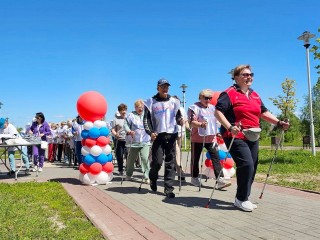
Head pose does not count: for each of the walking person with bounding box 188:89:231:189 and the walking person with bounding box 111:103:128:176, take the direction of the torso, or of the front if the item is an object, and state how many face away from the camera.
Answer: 0

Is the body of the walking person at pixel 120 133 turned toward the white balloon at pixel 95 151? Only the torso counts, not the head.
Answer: no

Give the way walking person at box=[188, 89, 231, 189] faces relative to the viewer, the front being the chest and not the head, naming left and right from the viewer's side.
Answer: facing the viewer and to the right of the viewer

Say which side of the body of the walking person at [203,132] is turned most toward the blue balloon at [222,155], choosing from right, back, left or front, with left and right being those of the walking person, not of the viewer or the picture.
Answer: left

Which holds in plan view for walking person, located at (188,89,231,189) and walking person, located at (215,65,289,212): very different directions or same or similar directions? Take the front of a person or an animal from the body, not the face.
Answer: same or similar directions

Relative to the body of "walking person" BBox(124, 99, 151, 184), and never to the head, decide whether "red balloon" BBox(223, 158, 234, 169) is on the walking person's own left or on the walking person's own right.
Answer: on the walking person's own left

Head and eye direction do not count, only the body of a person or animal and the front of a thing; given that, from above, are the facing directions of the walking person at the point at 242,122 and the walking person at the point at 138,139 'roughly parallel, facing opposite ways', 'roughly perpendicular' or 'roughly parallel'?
roughly parallel

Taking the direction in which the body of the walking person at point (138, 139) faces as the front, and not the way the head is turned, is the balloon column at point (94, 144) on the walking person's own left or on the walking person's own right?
on the walking person's own right

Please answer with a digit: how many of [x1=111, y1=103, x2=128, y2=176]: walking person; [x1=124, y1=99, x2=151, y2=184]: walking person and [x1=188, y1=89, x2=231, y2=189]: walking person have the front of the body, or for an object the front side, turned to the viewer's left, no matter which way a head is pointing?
0

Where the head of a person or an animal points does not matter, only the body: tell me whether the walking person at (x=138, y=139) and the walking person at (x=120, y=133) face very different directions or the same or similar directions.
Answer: same or similar directions

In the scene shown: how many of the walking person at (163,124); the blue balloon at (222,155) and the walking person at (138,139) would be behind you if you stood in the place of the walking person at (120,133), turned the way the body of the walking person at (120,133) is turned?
0

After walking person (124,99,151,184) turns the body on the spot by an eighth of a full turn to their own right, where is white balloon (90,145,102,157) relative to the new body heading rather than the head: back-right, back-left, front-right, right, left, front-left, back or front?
right

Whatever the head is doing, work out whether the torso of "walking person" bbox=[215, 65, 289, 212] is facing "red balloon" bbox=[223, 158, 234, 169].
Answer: no

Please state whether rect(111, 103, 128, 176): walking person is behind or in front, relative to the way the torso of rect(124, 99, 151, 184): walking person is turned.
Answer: behind

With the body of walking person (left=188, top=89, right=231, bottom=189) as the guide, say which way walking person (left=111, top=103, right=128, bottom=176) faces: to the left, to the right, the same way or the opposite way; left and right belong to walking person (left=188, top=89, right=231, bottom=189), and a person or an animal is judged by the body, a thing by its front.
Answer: the same way

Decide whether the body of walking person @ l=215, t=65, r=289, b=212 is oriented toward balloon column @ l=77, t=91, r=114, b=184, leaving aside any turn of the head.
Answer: no
